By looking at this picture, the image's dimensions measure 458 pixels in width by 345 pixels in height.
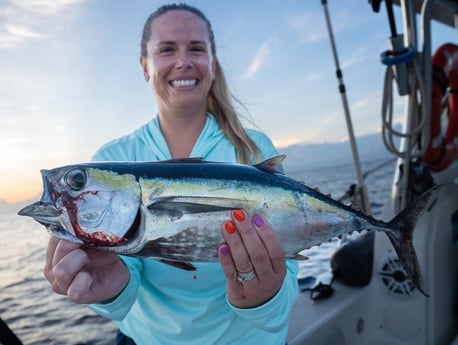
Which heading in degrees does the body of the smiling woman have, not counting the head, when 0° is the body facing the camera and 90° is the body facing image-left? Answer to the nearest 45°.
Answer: approximately 0°

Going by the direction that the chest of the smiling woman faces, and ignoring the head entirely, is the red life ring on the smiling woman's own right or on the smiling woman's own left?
on the smiling woman's own left

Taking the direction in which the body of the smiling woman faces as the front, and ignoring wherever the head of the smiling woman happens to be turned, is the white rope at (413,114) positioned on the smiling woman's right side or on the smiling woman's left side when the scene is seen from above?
on the smiling woman's left side
